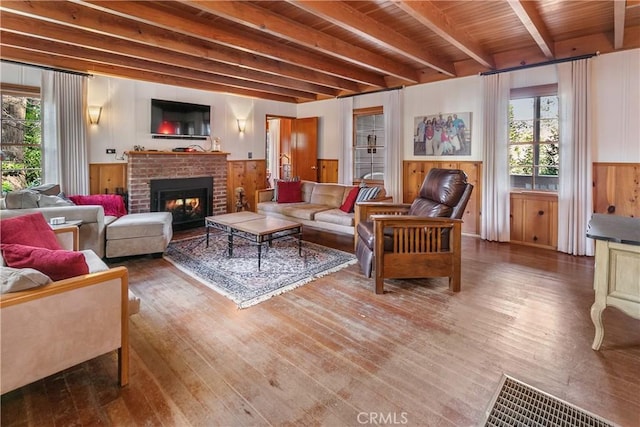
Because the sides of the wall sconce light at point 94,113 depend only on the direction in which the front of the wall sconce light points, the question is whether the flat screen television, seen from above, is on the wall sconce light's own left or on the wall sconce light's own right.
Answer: on the wall sconce light's own left

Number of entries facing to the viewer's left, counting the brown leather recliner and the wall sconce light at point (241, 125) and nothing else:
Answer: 1

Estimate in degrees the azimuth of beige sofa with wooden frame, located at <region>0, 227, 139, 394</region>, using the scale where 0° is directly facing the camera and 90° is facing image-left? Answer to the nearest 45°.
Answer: approximately 225°

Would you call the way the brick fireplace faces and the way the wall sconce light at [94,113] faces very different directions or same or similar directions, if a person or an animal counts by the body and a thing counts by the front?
same or similar directions

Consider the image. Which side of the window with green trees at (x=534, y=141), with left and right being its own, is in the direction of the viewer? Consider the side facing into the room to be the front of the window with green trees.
front

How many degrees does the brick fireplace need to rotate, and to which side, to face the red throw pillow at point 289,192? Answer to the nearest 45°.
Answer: approximately 90° to its left

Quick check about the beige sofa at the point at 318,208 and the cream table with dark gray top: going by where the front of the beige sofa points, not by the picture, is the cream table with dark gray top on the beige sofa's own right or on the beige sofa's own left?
on the beige sofa's own left

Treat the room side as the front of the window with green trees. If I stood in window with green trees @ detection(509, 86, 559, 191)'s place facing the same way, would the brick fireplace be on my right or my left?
on my right

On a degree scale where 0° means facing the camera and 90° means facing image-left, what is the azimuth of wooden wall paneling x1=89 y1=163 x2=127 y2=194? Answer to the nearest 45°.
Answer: approximately 0°

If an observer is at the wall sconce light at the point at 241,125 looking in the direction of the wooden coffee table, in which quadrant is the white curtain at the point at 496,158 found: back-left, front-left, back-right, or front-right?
front-left

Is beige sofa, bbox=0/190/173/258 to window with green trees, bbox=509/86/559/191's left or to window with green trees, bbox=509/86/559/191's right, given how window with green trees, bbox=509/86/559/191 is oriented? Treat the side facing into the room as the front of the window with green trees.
on its right

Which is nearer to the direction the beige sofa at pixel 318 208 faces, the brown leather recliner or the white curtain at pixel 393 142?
the brown leather recliner

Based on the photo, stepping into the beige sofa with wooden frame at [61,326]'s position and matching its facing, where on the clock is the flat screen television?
The flat screen television is roughly at 11 o'clock from the beige sofa with wooden frame.

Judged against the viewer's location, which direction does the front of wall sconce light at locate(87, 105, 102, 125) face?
facing the viewer
